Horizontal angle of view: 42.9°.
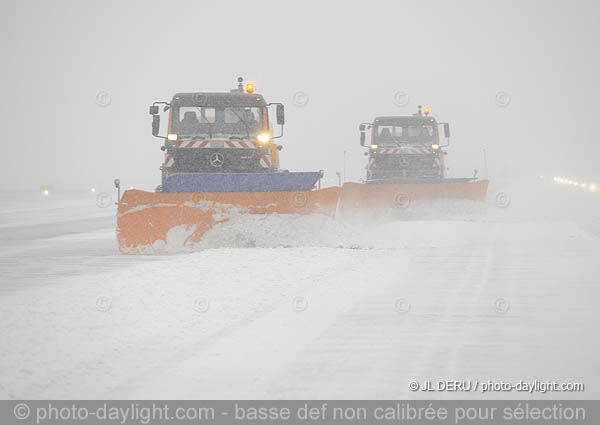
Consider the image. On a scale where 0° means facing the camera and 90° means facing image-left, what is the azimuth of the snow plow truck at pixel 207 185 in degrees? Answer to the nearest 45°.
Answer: approximately 0°
